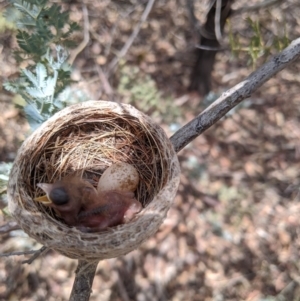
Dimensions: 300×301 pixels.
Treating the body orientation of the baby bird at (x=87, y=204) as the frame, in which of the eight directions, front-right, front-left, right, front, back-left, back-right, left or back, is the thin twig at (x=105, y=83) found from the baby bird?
right

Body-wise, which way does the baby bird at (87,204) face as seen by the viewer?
to the viewer's left

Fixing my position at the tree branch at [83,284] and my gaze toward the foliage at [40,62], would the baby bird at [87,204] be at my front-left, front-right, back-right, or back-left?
front-right

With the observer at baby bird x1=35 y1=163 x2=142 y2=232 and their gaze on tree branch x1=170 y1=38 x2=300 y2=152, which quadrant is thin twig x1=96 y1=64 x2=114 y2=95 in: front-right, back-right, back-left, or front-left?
front-left
